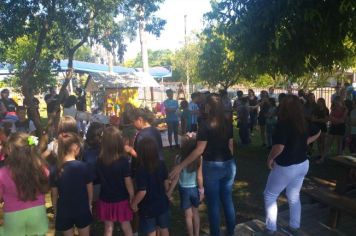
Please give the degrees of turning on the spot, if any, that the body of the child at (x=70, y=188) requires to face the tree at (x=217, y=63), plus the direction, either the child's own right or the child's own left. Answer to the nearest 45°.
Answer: approximately 45° to the child's own right

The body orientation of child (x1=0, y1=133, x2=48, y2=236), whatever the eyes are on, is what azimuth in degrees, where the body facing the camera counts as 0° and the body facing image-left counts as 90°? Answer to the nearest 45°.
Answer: approximately 180°

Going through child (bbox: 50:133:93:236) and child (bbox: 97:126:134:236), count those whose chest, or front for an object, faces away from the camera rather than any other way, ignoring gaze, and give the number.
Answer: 2

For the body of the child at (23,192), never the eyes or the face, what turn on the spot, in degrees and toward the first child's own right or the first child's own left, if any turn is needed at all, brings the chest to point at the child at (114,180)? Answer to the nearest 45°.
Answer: approximately 90° to the first child's own right

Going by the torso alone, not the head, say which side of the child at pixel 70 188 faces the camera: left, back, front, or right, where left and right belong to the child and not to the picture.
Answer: back

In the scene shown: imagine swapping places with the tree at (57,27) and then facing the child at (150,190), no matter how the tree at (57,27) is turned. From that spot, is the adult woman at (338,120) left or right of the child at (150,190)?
left

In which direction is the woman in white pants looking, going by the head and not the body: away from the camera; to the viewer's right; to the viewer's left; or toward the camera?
away from the camera

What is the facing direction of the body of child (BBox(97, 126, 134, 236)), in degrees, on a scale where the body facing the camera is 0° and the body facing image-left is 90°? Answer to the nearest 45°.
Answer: approximately 180°

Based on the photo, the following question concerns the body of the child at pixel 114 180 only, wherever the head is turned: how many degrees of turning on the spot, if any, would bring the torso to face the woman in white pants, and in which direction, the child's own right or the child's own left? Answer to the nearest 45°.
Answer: approximately 90° to the child's own right

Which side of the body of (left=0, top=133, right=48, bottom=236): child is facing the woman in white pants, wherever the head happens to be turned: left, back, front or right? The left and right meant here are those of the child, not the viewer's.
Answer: right
